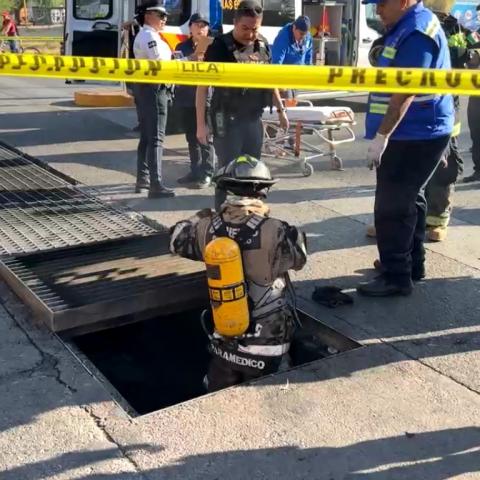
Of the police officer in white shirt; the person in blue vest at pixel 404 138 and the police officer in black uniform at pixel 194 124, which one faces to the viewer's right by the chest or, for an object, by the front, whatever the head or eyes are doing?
the police officer in white shirt

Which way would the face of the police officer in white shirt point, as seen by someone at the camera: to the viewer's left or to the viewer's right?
to the viewer's right

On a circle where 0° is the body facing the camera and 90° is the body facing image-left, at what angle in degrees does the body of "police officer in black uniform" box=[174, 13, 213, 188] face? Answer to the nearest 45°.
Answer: approximately 45°

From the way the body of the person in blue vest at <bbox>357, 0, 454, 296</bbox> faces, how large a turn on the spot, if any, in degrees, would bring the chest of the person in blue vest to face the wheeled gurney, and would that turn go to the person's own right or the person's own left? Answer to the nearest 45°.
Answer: approximately 90° to the person's own right

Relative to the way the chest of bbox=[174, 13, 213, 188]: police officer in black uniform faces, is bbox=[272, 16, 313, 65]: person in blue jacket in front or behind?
behind

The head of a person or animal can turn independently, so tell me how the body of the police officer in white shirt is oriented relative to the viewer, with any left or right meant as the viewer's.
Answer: facing to the right of the viewer

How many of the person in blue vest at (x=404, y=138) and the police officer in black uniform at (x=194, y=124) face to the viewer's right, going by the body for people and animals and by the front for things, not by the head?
0

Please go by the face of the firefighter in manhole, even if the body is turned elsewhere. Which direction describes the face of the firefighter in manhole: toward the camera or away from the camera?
away from the camera

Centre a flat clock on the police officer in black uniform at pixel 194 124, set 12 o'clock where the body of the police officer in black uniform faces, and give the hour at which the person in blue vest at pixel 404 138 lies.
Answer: The person in blue vest is roughly at 10 o'clock from the police officer in black uniform.

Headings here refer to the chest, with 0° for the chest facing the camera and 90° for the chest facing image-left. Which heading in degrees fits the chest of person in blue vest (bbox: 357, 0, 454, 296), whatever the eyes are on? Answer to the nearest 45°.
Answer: approximately 90°

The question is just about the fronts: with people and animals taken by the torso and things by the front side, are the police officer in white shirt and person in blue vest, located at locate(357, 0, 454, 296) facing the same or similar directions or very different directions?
very different directions
